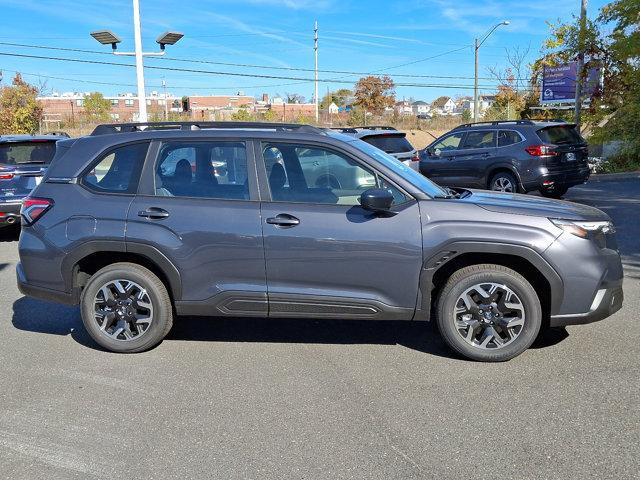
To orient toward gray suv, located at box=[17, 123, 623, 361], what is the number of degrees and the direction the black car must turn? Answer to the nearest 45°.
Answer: approximately 135° to its left

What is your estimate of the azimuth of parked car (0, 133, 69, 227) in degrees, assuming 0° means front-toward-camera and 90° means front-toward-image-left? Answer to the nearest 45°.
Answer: approximately 180°

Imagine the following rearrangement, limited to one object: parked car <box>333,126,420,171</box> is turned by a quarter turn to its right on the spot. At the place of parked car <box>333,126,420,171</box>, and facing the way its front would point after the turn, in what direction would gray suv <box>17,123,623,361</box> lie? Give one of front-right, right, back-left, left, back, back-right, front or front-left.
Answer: back-right

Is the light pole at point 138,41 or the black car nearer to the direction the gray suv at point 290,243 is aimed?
the black car

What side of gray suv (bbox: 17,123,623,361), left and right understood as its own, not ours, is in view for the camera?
right

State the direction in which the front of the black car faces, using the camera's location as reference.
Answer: facing away from the viewer and to the left of the viewer

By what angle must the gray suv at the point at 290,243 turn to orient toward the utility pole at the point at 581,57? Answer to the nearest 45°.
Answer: approximately 45° to its left

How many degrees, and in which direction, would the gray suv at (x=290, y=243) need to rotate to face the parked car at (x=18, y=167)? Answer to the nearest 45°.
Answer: approximately 135° to its left

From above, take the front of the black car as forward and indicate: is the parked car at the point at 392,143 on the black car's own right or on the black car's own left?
on the black car's own left

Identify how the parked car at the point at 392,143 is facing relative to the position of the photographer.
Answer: facing away from the viewer and to the left of the viewer
